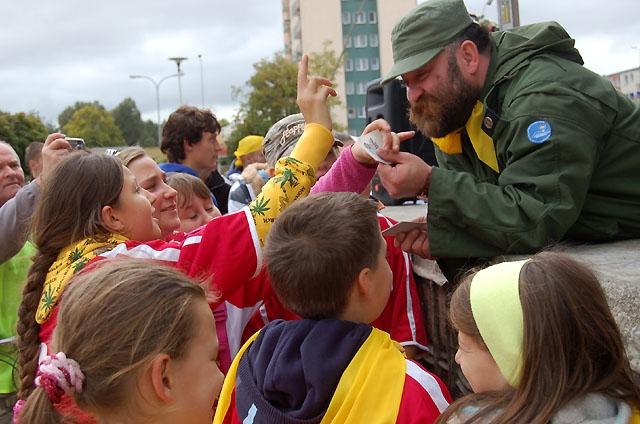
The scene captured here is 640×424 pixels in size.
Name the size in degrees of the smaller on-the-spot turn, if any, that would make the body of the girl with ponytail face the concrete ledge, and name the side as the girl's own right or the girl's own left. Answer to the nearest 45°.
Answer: approximately 45° to the girl's own right

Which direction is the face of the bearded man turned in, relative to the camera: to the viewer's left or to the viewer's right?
to the viewer's left

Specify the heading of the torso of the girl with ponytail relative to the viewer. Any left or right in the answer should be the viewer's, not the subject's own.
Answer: facing away from the viewer and to the right of the viewer

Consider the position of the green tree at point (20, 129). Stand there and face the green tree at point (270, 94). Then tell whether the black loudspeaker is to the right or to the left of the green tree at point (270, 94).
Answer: right

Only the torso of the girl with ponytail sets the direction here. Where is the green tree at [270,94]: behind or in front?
in front

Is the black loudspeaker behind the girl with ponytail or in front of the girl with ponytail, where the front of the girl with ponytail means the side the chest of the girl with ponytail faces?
in front

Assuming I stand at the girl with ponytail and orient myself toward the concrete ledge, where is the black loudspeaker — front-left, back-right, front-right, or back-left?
front-left

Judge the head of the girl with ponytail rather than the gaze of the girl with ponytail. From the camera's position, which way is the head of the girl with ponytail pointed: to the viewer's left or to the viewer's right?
to the viewer's right
